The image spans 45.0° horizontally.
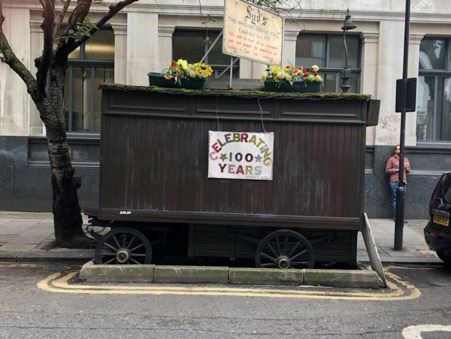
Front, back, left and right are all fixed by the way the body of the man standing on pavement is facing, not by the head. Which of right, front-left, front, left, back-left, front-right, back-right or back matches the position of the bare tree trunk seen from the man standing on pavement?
front-right

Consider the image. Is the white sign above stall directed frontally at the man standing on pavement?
no

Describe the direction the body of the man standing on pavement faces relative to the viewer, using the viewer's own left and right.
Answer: facing the viewer

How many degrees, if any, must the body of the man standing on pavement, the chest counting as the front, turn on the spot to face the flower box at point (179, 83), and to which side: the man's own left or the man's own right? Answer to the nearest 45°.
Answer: approximately 45° to the man's own right

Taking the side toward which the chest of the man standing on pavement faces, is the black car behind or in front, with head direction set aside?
in front

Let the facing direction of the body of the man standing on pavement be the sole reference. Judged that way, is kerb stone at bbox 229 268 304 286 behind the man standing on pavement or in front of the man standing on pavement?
in front

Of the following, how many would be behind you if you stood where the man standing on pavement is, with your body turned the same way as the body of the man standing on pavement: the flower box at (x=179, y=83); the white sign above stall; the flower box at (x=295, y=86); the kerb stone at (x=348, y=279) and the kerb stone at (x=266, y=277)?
0

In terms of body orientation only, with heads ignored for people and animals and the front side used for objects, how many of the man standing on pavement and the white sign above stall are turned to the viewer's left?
0

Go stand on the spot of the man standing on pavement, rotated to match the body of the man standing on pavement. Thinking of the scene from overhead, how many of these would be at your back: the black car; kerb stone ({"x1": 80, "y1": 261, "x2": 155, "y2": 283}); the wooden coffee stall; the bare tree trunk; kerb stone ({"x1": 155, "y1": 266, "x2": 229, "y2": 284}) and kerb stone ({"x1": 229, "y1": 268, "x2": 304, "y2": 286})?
0
